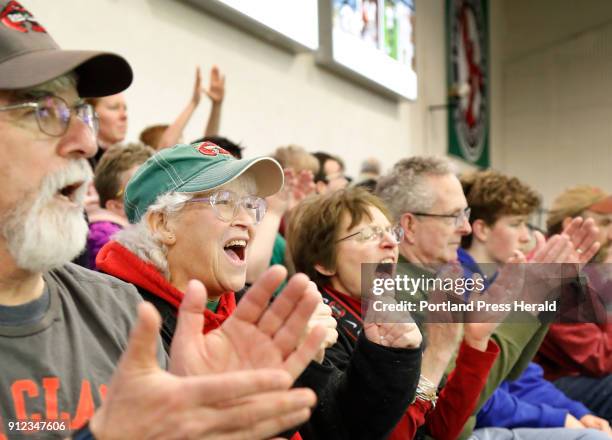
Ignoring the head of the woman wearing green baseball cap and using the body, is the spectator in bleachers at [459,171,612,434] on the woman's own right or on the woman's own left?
on the woman's own left

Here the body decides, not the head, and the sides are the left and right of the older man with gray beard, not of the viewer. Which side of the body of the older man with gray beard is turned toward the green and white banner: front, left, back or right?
left

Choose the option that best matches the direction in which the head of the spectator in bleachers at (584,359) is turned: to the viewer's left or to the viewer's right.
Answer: to the viewer's right

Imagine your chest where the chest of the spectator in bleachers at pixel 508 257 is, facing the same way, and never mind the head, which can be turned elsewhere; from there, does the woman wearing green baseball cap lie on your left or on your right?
on your right
